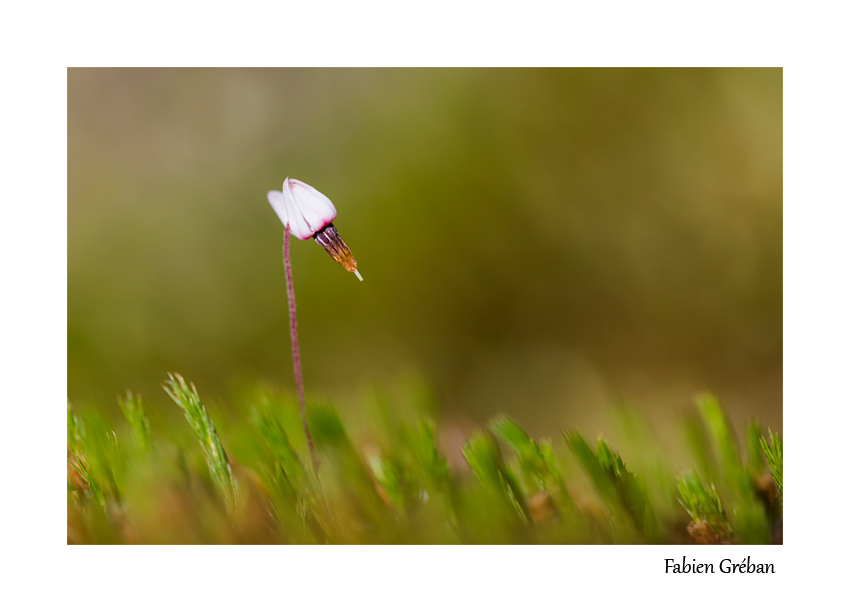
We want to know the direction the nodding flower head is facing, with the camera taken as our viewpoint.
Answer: facing to the right of the viewer
